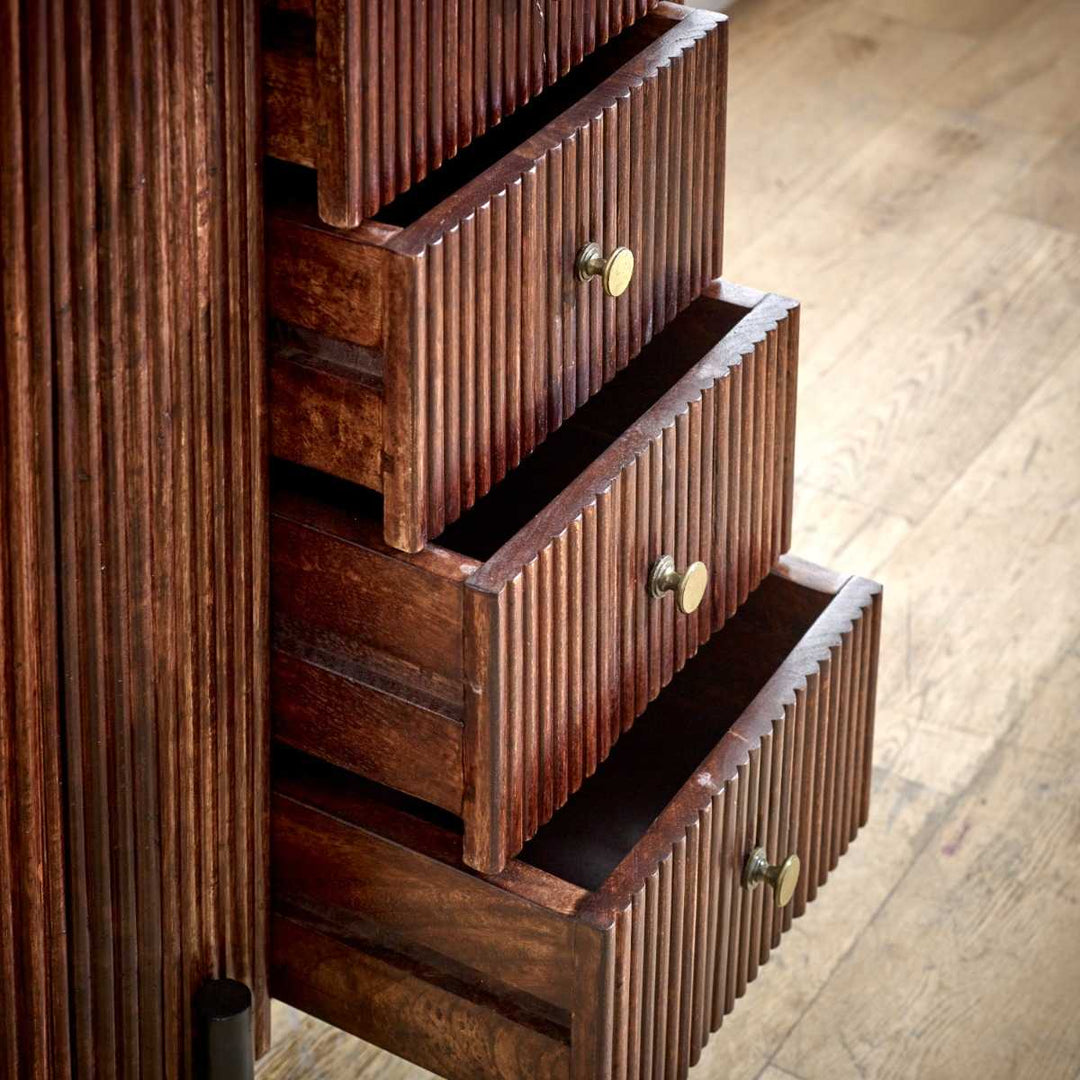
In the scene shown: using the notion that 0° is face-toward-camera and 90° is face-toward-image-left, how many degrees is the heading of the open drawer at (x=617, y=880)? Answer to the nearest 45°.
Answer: approximately 315°

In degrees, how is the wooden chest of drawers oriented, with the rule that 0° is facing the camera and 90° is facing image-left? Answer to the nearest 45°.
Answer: approximately 315°
